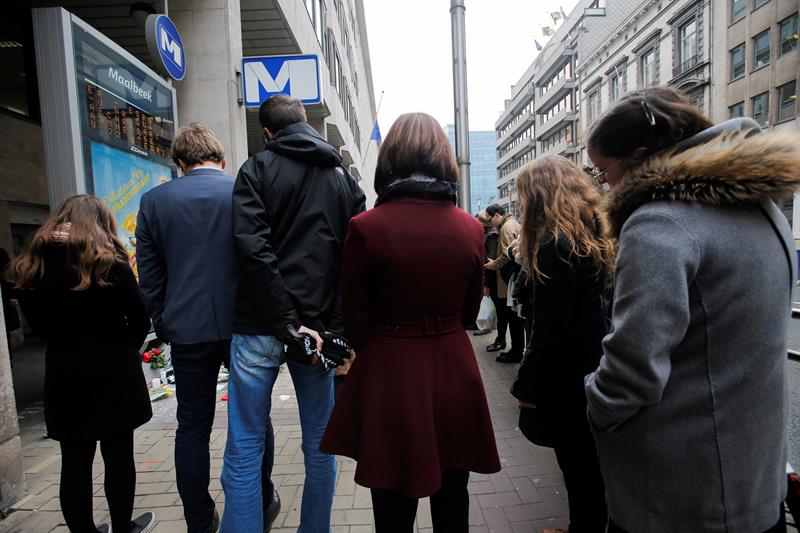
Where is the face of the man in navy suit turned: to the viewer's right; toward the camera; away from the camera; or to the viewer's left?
away from the camera

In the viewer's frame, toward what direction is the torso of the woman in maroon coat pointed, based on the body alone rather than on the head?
away from the camera

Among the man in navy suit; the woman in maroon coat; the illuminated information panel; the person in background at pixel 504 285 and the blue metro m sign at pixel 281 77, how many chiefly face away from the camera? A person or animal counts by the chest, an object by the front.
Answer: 2

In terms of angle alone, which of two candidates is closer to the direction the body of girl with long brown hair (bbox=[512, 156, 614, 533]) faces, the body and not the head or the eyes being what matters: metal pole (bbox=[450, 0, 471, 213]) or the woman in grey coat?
the metal pole

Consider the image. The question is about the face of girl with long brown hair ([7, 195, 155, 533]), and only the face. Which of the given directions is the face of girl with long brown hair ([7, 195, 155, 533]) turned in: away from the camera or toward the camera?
away from the camera

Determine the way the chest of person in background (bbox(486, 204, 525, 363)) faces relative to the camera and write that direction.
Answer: to the viewer's left

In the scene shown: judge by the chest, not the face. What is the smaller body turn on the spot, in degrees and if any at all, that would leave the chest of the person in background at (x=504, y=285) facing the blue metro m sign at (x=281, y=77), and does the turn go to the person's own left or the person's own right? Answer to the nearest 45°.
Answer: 0° — they already face it

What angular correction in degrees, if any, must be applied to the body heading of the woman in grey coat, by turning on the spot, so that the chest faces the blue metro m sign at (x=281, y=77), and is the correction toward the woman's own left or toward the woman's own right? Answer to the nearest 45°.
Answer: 0° — they already face it
